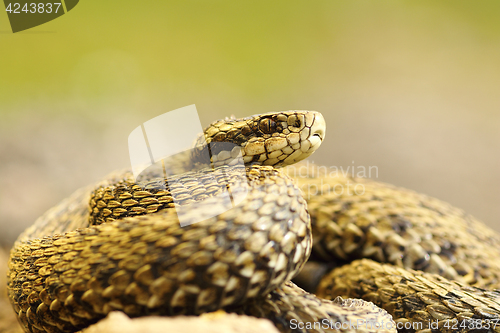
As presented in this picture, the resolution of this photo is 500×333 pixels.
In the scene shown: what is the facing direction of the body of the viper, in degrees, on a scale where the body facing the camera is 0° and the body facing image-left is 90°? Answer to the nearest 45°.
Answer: approximately 270°
